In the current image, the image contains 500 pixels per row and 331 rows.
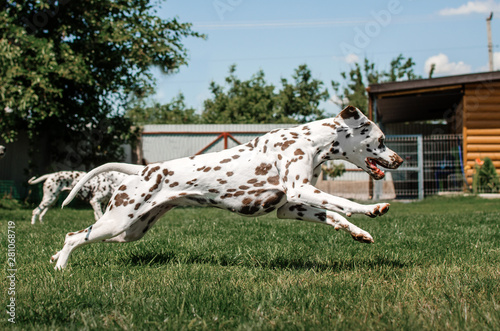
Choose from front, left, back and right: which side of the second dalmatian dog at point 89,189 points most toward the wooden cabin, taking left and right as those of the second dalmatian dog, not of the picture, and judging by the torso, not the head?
front

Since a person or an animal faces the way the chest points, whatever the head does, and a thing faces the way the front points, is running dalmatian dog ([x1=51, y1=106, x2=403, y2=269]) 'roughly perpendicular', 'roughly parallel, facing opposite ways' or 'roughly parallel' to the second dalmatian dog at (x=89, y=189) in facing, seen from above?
roughly parallel

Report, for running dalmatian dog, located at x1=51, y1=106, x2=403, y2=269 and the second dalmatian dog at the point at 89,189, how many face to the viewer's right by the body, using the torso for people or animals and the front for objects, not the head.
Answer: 2

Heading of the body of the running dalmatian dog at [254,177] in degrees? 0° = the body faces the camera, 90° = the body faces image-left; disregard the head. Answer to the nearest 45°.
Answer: approximately 270°

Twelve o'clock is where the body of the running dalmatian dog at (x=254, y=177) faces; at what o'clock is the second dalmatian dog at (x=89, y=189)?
The second dalmatian dog is roughly at 8 o'clock from the running dalmatian dog.

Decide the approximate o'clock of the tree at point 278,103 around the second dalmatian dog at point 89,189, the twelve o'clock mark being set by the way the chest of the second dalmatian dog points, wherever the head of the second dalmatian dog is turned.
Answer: The tree is roughly at 10 o'clock from the second dalmatian dog.

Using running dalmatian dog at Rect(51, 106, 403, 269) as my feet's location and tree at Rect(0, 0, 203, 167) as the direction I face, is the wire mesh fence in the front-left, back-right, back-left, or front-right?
front-right

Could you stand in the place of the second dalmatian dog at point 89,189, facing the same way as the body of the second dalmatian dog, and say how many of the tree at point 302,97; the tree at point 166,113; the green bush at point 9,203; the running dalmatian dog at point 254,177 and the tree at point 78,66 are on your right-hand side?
1

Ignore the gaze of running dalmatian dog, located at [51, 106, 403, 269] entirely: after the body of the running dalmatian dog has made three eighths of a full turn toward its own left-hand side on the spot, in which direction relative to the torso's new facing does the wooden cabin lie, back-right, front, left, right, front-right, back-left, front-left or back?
right

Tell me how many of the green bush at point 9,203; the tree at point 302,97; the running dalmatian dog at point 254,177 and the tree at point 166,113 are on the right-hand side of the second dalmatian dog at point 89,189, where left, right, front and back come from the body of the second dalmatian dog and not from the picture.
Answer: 1

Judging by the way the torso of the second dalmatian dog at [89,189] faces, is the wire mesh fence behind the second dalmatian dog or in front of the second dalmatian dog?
in front

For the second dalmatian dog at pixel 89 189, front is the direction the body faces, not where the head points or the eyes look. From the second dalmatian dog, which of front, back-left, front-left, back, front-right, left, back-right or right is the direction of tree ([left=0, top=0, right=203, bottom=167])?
left

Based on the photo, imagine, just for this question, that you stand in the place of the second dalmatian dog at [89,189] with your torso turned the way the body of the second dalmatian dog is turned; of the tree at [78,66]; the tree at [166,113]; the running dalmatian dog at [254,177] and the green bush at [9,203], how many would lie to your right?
1

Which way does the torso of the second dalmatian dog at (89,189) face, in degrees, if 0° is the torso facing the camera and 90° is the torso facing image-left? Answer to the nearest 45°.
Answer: approximately 270°
